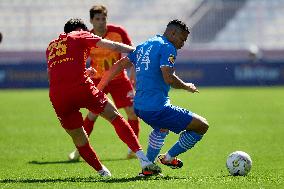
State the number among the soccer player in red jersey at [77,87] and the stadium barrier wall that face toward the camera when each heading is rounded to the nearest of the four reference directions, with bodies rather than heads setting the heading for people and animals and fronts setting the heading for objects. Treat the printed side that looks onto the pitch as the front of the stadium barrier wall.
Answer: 1

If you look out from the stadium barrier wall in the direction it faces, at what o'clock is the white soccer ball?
The white soccer ball is roughly at 12 o'clock from the stadium barrier wall.

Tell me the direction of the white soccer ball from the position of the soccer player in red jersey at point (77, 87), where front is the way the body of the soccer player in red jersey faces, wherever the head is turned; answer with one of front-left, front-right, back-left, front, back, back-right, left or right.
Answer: front-right

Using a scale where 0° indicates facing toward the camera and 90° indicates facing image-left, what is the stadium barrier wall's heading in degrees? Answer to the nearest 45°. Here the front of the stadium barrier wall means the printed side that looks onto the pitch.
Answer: approximately 0°

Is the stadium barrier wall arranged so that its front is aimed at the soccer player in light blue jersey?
yes

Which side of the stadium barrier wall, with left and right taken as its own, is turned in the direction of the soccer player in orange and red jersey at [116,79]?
front

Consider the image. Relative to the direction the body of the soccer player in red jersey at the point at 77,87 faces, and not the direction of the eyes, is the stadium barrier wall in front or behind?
in front

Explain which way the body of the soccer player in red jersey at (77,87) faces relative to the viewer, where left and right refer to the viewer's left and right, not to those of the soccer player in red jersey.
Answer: facing away from the viewer and to the right of the viewer
